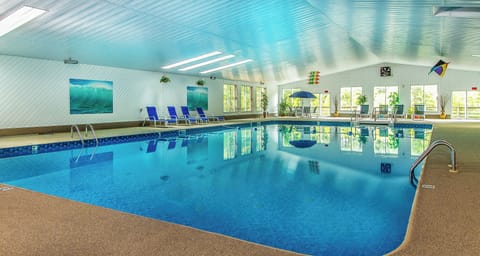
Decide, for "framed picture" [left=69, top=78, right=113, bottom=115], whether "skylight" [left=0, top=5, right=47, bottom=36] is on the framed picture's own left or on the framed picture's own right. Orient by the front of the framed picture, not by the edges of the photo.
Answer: on the framed picture's own right

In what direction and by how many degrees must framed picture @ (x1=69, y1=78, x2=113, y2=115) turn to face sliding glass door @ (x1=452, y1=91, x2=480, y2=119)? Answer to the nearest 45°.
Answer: approximately 45° to its left

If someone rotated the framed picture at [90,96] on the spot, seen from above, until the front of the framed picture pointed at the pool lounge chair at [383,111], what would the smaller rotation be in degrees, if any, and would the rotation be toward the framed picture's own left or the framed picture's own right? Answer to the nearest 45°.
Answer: approximately 45° to the framed picture's own left

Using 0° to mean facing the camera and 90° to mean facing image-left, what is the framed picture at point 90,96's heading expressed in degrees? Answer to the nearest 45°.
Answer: approximately 315°

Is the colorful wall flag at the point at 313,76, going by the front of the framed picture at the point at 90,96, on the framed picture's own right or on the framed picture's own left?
on the framed picture's own left

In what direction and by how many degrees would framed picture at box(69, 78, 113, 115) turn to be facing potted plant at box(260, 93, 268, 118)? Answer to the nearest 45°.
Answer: approximately 90° to its left
